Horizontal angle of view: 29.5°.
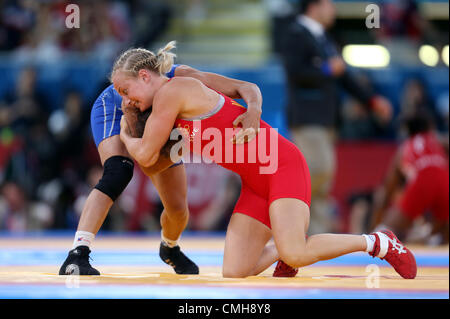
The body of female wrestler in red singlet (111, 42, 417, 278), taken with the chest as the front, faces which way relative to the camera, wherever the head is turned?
to the viewer's left

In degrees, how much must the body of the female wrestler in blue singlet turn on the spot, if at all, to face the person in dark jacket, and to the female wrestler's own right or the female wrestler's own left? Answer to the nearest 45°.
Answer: approximately 45° to the female wrestler's own left

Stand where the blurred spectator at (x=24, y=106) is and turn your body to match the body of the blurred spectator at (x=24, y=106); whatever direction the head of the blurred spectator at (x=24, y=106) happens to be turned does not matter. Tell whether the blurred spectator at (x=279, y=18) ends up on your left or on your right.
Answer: on your left

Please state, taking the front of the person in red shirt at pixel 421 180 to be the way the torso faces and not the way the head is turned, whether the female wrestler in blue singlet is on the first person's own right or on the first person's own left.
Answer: on the first person's own left

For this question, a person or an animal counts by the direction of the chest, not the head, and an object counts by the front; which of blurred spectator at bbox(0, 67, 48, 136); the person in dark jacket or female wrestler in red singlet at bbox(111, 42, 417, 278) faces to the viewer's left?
the female wrestler in red singlet

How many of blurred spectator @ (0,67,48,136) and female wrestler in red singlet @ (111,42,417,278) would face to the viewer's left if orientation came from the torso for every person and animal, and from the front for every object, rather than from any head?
1

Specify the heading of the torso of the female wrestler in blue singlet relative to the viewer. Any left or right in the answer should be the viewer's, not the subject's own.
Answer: facing to the right of the viewer

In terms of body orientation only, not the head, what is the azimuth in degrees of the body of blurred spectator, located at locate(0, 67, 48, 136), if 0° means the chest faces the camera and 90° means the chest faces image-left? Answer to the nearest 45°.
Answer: approximately 0°

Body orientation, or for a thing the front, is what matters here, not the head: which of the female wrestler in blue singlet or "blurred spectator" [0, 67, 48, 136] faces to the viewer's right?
the female wrestler in blue singlet
